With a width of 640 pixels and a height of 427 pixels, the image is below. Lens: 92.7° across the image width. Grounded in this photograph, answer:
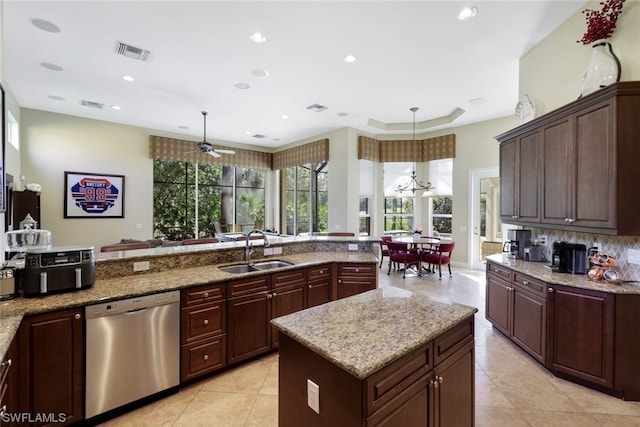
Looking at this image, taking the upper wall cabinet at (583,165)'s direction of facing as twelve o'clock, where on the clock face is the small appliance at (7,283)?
The small appliance is roughly at 12 o'clock from the upper wall cabinet.

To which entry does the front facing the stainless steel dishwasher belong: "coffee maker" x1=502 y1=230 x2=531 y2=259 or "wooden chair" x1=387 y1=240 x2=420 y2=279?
the coffee maker

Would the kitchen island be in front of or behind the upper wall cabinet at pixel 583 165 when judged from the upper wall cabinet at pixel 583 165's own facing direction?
in front

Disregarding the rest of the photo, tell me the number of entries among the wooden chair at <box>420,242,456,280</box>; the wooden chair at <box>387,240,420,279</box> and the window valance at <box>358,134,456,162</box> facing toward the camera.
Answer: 1

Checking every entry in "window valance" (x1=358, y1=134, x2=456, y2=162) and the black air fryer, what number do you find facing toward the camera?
2

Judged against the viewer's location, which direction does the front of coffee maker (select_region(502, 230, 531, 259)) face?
facing the viewer and to the left of the viewer

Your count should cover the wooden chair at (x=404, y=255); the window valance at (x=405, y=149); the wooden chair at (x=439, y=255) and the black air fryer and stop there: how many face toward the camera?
2

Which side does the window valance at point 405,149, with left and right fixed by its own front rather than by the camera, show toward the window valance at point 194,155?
right

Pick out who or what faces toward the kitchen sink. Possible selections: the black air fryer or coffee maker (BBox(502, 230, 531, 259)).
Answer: the coffee maker

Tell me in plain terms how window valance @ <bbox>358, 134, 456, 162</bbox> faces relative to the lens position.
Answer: facing the viewer

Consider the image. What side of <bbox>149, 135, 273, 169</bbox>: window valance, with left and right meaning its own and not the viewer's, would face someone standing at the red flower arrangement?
front

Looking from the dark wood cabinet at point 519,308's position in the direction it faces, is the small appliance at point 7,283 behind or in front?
in front

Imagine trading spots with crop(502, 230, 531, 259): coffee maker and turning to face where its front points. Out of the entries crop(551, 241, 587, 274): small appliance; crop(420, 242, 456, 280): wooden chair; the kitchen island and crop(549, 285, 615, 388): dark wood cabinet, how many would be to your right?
1

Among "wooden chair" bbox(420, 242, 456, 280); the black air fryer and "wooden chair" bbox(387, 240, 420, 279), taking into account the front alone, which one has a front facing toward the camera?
the black air fryer

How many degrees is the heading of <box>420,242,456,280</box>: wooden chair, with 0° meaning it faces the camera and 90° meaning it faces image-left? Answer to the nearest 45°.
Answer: approximately 135°

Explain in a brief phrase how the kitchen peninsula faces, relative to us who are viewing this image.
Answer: facing the viewer and to the right of the viewer
